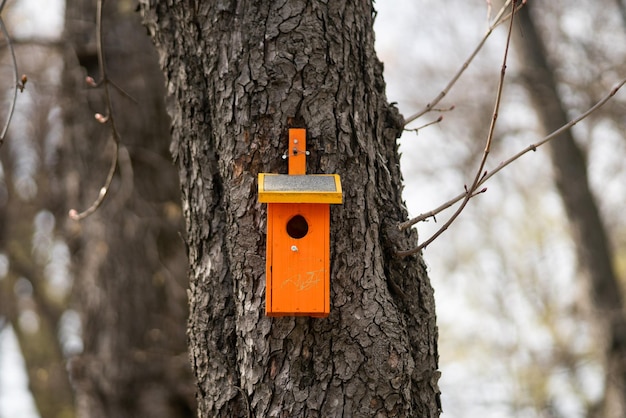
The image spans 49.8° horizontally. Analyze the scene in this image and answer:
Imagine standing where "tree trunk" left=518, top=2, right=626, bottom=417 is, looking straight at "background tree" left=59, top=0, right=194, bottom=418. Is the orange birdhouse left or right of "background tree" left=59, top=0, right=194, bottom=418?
left

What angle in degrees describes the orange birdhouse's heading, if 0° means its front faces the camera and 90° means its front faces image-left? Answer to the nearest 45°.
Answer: approximately 0°

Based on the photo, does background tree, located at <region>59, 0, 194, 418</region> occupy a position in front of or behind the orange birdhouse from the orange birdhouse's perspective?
behind

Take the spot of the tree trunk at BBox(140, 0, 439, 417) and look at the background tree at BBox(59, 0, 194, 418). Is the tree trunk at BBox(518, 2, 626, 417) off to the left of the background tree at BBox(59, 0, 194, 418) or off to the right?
right

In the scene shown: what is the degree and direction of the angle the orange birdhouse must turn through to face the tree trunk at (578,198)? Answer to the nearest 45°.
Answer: approximately 135° to its left

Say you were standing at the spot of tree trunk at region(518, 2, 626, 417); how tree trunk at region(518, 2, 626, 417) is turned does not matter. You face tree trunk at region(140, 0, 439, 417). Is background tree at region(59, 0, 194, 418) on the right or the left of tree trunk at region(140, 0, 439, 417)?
right
